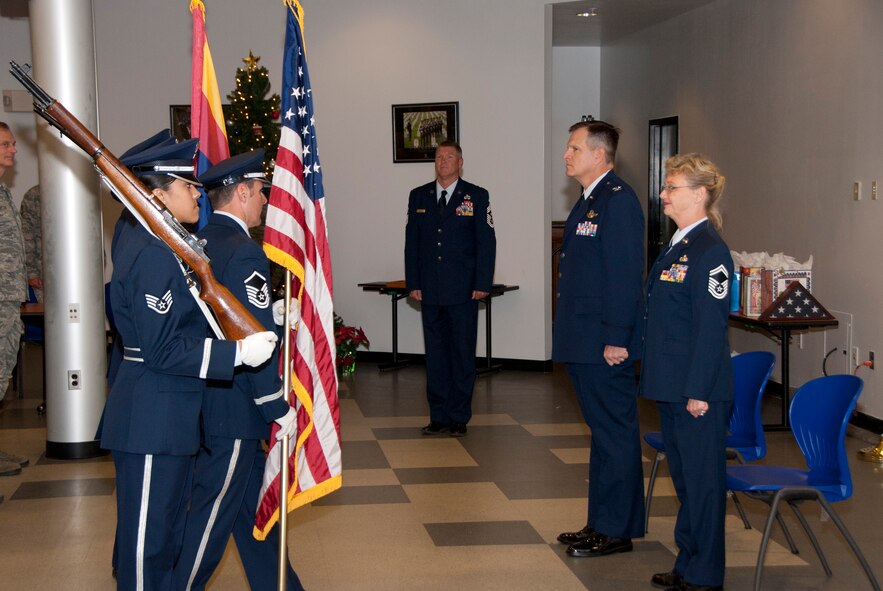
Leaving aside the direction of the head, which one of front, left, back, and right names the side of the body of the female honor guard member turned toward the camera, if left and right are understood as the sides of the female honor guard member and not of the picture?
right

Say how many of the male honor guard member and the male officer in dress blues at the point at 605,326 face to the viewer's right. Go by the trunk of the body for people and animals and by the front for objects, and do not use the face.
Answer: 1

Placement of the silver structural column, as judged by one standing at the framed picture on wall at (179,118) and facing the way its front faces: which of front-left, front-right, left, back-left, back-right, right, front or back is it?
front

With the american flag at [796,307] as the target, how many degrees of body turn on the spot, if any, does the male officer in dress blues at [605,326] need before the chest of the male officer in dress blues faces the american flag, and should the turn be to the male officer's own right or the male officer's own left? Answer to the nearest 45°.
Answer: approximately 135° to the male officer's own right

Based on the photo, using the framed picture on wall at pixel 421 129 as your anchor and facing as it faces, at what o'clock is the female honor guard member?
The female honor guard member is roughly at 12 o'clock from the framed picture on wall.

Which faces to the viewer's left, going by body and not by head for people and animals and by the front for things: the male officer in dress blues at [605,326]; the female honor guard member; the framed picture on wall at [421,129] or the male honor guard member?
the male officer in dress blues

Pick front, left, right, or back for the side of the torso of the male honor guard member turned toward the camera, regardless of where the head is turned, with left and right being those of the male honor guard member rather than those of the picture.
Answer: right

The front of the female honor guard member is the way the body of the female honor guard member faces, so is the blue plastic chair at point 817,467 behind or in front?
in front

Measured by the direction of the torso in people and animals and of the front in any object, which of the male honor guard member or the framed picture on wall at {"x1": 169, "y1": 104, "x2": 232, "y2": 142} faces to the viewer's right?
the male honor guard member

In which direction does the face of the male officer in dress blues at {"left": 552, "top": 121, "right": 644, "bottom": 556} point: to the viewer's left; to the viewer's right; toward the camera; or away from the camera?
to the viewer's left

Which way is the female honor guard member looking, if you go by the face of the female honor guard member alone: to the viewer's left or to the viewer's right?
to the viewer's right

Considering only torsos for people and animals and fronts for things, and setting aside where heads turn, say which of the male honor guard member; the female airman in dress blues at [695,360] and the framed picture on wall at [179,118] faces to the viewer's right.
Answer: the male honor guard member

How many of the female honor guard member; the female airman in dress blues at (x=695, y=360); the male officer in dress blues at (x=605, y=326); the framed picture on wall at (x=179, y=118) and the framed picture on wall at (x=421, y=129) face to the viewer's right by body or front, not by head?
1

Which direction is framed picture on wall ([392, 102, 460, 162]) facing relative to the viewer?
toward the camera

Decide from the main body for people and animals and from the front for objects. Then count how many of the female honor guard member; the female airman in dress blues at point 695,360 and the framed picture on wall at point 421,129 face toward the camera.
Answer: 1

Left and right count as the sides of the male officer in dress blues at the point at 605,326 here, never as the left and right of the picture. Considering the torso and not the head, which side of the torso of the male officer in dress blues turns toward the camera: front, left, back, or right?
left

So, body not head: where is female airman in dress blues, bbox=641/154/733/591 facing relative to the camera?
to the viewer's left

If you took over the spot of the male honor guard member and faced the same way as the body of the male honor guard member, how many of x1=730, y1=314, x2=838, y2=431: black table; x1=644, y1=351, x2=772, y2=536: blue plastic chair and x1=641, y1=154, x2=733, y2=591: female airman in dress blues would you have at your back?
0

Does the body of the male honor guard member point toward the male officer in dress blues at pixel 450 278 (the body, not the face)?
no

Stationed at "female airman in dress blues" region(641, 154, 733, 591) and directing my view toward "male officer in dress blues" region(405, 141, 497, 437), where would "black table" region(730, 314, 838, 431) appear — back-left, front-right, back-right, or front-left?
front-right
